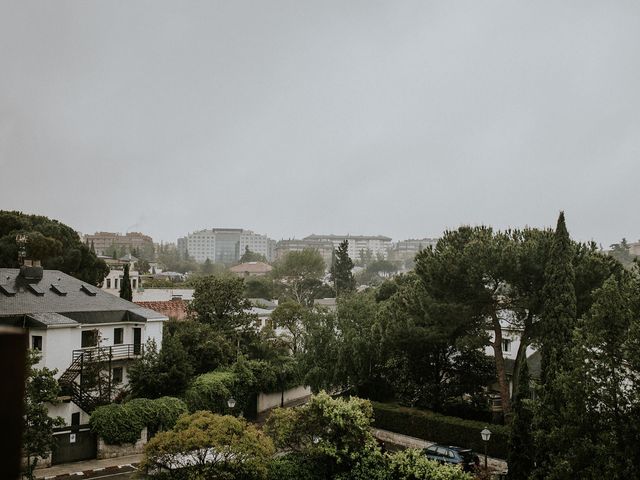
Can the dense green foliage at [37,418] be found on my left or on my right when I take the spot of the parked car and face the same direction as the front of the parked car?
on my left
